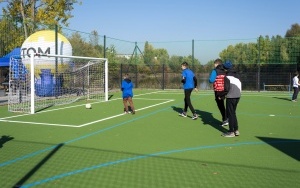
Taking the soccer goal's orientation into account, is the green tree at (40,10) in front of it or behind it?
behind

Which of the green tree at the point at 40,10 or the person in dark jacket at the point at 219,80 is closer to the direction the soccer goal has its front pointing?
the person in dark jacket

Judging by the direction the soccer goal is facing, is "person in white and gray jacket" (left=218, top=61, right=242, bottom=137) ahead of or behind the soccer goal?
ahead

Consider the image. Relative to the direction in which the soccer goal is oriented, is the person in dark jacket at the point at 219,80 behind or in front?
in front

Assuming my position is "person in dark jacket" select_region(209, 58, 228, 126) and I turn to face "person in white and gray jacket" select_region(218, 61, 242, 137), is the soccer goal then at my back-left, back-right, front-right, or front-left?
back-right

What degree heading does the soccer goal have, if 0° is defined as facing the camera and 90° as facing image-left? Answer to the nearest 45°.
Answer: approximately 315°

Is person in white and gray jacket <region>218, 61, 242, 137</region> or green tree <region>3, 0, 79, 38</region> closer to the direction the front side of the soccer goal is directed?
the person in white and gray jacket
